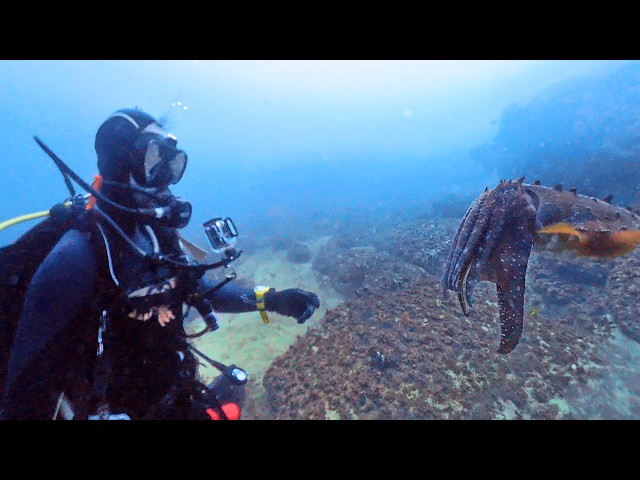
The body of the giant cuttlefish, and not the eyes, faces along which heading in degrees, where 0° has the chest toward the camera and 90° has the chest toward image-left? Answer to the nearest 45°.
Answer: approximately 90°

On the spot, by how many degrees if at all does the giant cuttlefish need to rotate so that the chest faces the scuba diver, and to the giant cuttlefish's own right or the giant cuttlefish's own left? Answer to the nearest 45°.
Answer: approximately 45° to the giant cuttlefish's own left

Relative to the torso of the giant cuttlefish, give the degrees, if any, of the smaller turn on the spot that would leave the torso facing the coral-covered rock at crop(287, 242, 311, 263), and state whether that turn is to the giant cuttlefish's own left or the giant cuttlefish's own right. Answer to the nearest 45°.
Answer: approximately 45° to the giant cuttlefish's own right
